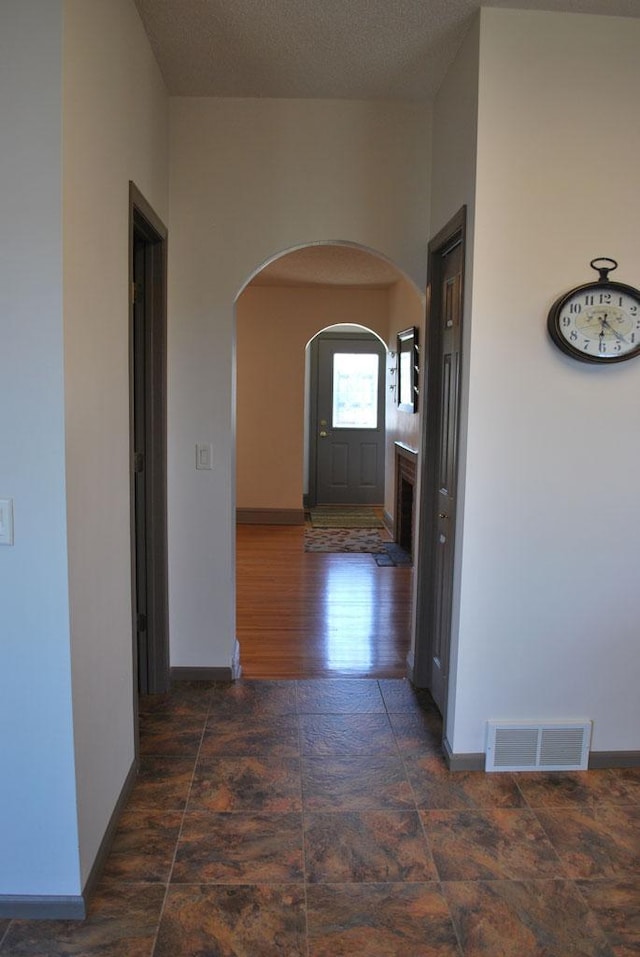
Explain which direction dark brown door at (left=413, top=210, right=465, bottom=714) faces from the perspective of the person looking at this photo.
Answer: facing to the left of the viewer

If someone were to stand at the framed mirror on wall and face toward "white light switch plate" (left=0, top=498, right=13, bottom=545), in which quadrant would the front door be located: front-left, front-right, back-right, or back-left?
back-right

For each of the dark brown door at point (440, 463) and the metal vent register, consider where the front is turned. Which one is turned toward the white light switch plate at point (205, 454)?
the dark brown door

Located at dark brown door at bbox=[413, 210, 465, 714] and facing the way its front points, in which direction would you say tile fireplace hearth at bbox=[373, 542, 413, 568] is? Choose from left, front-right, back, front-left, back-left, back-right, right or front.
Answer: right

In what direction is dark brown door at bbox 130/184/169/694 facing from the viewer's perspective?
to the viewer's right

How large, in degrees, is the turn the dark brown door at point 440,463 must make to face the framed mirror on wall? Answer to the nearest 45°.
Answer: approximately 90° to its right

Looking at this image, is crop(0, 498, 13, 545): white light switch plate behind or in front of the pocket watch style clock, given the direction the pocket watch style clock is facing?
in front

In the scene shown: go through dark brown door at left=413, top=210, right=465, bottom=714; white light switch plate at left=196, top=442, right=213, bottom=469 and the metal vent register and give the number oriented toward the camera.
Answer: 2

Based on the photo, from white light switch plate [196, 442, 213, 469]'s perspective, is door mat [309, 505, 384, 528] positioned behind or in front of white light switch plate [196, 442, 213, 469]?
behind
